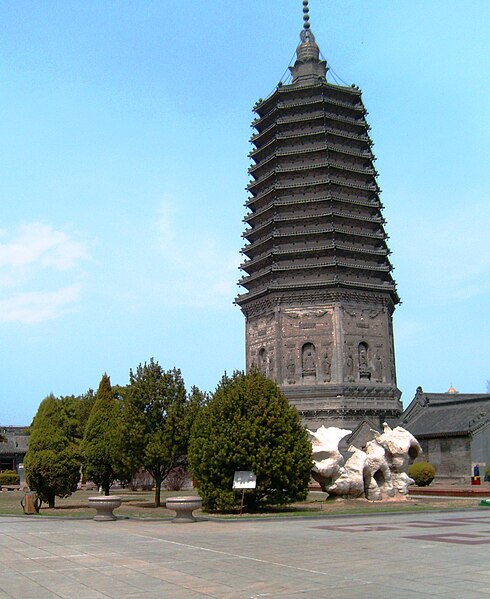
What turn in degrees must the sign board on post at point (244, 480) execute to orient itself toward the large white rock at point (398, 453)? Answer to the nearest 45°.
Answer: approximately 135° to its left

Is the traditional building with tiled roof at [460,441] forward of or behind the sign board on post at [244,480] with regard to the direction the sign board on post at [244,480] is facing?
behind

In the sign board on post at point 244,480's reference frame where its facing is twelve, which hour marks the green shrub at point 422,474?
The green shrub is roughly at 7 o'clock from the sign board on post.

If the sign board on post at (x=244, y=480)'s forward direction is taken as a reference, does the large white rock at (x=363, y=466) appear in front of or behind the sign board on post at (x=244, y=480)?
behind

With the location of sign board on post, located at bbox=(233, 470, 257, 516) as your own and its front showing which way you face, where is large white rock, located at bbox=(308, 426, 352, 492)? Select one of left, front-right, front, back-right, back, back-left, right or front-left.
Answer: back-left

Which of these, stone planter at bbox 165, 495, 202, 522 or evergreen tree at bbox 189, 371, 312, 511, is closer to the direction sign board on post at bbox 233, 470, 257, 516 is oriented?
the stone planter

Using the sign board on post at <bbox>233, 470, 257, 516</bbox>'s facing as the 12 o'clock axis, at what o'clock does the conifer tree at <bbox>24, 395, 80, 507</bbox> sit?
The conifer tree is roughly at 4 o'clock from the sign board on post.

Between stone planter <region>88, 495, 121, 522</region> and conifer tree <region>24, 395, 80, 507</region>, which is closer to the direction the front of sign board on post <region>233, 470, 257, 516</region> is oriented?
the stone planter

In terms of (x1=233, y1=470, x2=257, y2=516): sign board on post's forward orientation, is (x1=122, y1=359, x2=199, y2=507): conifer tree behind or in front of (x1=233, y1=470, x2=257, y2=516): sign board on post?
behind

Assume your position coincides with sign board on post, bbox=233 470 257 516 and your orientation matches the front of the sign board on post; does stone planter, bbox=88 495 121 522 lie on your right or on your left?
on your right

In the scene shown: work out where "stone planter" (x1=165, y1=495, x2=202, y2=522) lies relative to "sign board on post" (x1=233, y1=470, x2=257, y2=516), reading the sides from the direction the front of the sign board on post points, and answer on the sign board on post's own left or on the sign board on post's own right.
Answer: on the sign board on post's own right

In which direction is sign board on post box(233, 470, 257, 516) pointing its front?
toward the camera

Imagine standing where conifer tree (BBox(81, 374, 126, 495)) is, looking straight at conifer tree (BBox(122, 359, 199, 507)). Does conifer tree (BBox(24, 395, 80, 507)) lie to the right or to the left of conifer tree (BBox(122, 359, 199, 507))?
right

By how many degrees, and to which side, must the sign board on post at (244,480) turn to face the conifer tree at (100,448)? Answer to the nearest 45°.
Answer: approximately 135° to its right

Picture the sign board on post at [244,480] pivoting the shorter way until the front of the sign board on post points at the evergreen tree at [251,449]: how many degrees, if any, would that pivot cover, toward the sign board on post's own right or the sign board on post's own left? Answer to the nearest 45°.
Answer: approximately 180°
